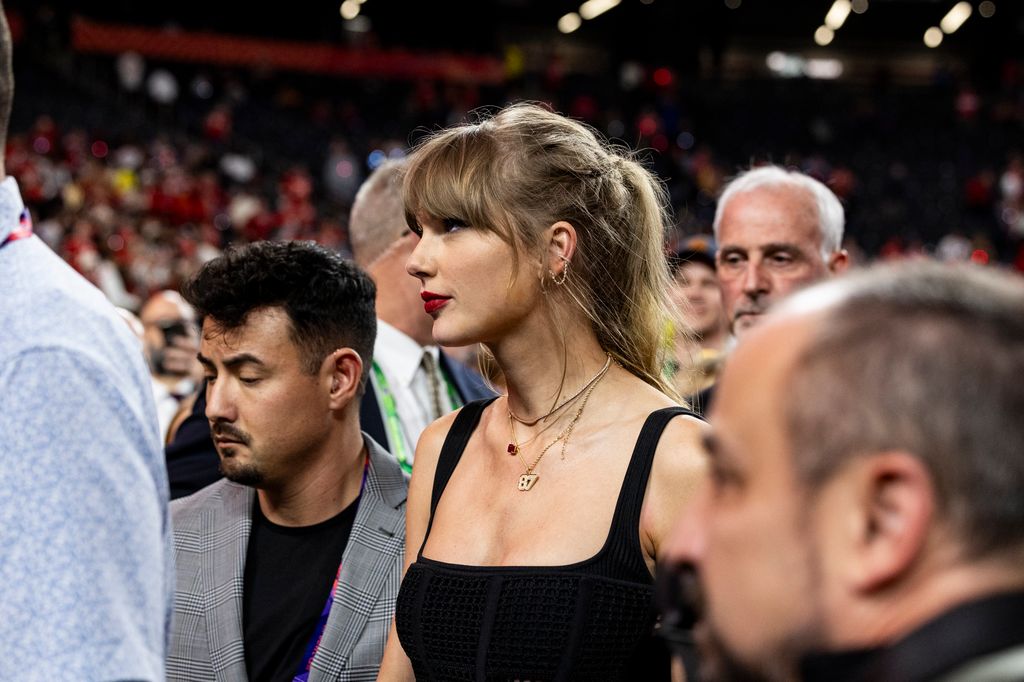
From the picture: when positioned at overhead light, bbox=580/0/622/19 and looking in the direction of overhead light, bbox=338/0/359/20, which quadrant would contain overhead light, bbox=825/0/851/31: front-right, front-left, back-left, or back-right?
back-left

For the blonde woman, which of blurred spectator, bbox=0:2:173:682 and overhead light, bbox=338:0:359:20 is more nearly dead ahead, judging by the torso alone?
the blurred spectator

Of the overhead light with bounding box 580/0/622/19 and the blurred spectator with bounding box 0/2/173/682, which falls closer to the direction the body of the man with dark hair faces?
the blurred spectator

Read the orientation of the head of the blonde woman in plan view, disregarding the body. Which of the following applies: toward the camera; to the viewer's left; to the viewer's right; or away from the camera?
to the viewer's left

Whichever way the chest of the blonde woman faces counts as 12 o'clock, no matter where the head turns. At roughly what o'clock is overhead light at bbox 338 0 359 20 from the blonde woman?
The overhead light is roughly at 4 o'clock from the blonde woman.

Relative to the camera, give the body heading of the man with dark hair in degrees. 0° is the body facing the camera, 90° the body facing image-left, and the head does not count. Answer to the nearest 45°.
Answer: approximately 45°

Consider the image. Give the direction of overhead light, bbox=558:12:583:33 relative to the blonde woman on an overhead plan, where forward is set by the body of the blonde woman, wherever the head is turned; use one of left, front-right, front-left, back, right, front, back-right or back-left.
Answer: back-right

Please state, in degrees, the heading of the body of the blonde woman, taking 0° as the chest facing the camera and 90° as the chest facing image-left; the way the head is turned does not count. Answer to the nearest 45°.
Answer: approximately 45°
